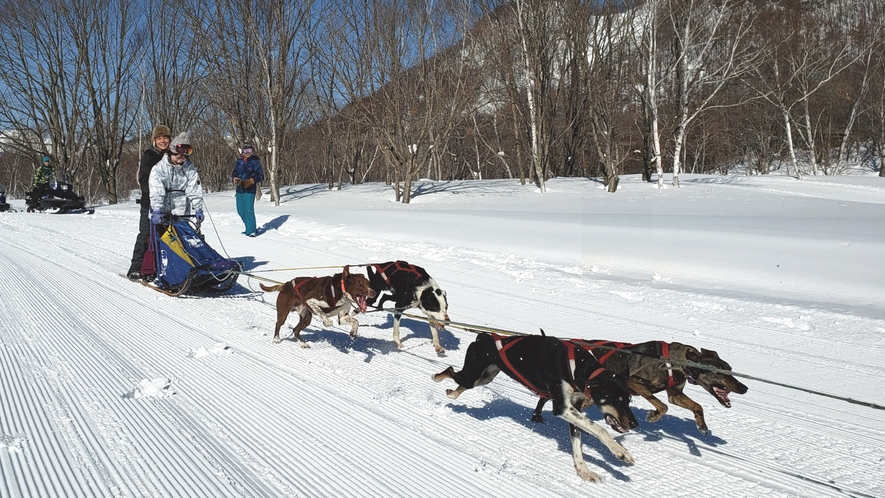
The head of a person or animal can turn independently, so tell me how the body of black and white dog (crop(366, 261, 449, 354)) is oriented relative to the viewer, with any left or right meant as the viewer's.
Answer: facing the viewer and to the right of the viewer

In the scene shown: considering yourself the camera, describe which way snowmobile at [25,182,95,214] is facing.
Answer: facing to the right of the viewer

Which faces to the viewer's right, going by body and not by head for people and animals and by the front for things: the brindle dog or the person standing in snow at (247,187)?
the brindle dog

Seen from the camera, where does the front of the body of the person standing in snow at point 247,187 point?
toward the camera

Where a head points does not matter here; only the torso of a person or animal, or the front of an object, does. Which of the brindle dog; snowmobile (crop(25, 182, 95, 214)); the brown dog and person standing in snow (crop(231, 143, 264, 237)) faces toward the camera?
the person standing in snow

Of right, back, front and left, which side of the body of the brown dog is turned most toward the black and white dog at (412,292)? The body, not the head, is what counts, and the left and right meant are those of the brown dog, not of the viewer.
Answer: front

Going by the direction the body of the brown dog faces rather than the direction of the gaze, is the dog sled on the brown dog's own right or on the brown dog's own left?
on the brown dog's own left

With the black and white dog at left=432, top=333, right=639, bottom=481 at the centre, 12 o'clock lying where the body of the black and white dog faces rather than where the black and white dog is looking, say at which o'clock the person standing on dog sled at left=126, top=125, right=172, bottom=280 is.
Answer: The person standing on dog sled is roughly at 6 o'clock from the black and white dog.

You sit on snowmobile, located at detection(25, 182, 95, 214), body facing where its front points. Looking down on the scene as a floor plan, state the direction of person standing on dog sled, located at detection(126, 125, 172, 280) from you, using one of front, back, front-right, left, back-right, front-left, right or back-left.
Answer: right

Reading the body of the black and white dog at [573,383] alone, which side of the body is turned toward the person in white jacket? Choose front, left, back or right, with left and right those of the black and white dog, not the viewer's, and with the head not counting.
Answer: back

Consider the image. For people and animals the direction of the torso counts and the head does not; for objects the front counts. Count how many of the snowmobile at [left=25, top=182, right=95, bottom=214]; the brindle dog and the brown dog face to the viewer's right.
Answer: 3

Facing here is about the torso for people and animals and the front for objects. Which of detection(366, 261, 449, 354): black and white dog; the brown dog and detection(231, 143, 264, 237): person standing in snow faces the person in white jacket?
the person standing in snow
